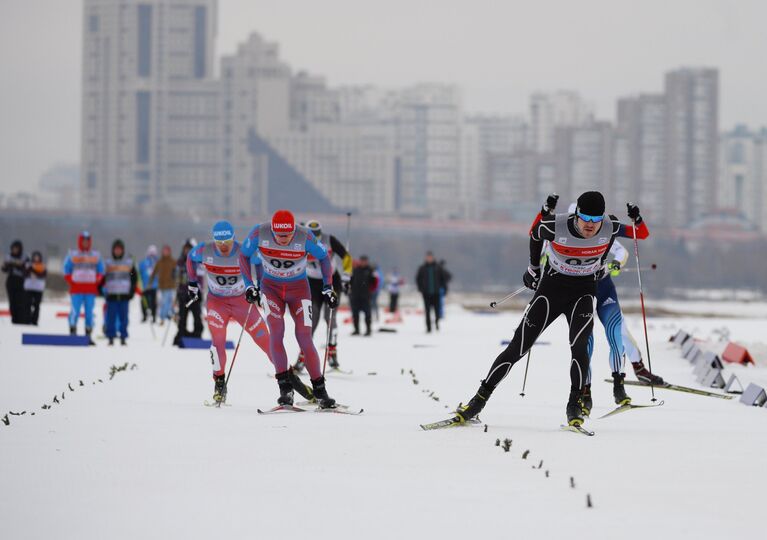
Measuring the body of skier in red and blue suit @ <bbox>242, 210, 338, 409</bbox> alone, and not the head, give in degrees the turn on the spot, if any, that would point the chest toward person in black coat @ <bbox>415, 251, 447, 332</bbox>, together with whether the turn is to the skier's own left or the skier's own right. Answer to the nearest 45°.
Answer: approximately 180°

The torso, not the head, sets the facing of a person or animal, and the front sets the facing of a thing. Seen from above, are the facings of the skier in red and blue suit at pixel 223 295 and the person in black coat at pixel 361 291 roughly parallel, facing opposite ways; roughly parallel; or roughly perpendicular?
roughly parallel

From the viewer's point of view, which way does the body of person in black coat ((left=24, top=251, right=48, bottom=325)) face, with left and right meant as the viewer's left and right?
facing the viewer

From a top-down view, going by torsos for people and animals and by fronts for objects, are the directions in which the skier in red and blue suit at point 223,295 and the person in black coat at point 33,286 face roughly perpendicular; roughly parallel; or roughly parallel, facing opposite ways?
roughly parallel

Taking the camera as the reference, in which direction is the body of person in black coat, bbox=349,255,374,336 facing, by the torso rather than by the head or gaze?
toward the camera

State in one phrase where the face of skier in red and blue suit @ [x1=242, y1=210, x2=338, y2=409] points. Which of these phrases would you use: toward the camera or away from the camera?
toward the camera

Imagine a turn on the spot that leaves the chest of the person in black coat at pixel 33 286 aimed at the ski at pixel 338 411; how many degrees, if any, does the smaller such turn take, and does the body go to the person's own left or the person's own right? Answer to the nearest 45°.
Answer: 0° — they already face it

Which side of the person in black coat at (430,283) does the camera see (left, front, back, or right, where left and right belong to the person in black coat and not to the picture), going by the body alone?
front

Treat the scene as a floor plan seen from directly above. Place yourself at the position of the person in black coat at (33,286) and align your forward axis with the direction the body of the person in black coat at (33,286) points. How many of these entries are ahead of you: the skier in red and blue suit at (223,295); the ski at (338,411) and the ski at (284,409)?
3

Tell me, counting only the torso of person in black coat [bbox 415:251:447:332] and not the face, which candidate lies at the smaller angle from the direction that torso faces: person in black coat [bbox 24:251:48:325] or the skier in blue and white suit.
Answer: the skier in blue and white suit

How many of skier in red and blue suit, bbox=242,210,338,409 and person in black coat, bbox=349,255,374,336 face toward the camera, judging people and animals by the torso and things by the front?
2

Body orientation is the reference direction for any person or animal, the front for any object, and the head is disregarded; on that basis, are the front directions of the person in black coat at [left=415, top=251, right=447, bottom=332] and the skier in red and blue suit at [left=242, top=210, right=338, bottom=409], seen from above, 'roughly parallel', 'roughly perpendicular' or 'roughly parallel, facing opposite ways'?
roughly parallel

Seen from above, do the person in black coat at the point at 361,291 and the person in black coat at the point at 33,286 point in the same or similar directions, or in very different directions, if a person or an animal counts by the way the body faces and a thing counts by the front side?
same or similar directions
